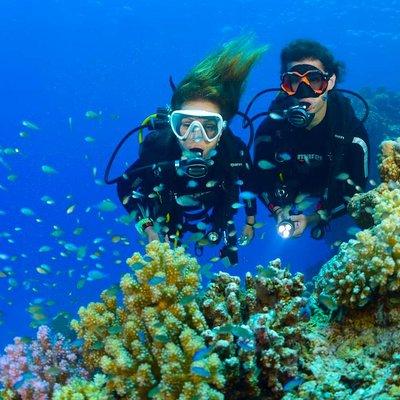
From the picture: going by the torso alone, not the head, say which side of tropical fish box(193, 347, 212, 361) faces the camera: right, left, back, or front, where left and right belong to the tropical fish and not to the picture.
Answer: left

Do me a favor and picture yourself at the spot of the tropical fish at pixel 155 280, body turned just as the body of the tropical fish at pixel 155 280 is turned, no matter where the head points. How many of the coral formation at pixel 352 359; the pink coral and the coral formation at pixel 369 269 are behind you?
2

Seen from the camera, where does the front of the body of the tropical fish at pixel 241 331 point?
to the viewer's left

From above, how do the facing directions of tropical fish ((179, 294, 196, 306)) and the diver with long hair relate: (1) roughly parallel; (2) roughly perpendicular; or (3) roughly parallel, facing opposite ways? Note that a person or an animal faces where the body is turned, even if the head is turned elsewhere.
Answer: roughly perpendicular

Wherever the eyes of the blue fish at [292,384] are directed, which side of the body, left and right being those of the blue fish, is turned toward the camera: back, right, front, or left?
left

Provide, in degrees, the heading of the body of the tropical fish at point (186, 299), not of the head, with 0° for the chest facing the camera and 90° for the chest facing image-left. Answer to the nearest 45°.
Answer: approximately 90°

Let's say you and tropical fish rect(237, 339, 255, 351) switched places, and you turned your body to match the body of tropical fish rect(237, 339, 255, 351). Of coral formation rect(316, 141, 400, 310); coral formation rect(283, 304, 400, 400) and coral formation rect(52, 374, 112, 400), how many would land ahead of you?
1
